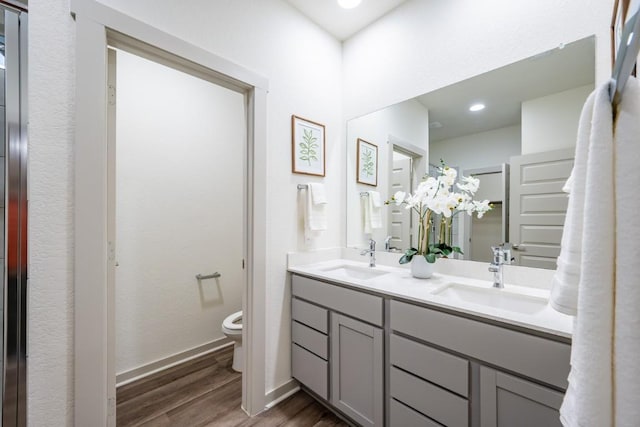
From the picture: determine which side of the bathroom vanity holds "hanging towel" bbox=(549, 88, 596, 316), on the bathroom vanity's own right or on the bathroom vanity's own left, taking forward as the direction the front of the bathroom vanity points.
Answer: on the bathroom vanity's own left

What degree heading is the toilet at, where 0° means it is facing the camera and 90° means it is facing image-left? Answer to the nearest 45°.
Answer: approximately 45°

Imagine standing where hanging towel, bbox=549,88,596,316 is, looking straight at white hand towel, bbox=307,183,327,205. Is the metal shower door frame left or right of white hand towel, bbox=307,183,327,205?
left

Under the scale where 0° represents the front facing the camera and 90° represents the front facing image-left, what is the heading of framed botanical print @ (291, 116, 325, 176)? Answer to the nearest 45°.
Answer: approximately 315°
